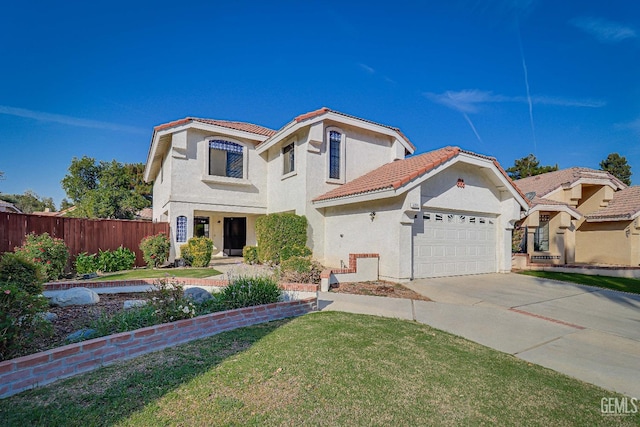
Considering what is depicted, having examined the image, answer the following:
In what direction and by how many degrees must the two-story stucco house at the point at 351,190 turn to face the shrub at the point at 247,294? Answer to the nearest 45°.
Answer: approximately 45° to its right

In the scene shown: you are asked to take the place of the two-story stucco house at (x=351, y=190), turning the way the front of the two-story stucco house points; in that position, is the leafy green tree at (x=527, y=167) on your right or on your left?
on your left

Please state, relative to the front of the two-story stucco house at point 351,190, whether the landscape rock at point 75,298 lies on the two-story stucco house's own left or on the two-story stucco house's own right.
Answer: on the two-story stucco house's own right

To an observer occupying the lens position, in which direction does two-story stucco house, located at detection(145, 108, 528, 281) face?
facing the viewer and to the right of the viewer

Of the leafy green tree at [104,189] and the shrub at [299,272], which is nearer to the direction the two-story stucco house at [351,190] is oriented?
the shrub

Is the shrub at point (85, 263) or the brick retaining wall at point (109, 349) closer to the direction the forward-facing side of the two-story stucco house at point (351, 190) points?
the brick retaining wall

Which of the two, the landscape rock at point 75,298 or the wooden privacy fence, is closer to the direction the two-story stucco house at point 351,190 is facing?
the landscape rock

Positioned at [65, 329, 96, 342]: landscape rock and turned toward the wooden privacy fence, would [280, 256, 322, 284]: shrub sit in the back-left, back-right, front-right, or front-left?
front-right

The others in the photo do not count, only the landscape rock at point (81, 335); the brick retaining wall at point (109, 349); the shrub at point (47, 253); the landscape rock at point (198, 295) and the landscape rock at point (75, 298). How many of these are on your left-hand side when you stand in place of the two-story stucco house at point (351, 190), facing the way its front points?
0

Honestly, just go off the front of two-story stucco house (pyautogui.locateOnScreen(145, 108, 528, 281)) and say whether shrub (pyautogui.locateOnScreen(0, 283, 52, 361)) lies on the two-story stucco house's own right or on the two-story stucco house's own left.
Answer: on the two-story stucco house's own right

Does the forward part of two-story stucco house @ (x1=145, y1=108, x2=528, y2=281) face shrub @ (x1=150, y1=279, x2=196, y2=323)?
no

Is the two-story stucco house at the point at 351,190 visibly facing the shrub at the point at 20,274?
no

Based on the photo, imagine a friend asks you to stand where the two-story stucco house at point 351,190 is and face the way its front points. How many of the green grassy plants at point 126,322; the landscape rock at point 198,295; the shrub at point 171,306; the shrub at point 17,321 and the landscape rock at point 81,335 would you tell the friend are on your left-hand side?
0

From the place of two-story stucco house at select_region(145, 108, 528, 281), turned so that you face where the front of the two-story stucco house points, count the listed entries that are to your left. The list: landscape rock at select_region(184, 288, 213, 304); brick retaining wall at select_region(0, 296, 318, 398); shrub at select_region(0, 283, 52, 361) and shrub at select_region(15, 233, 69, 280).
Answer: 0

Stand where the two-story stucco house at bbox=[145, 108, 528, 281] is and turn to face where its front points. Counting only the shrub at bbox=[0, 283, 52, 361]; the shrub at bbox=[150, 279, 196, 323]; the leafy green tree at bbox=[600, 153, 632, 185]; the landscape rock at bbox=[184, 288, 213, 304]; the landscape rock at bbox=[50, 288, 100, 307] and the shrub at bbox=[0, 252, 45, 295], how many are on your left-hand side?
1
